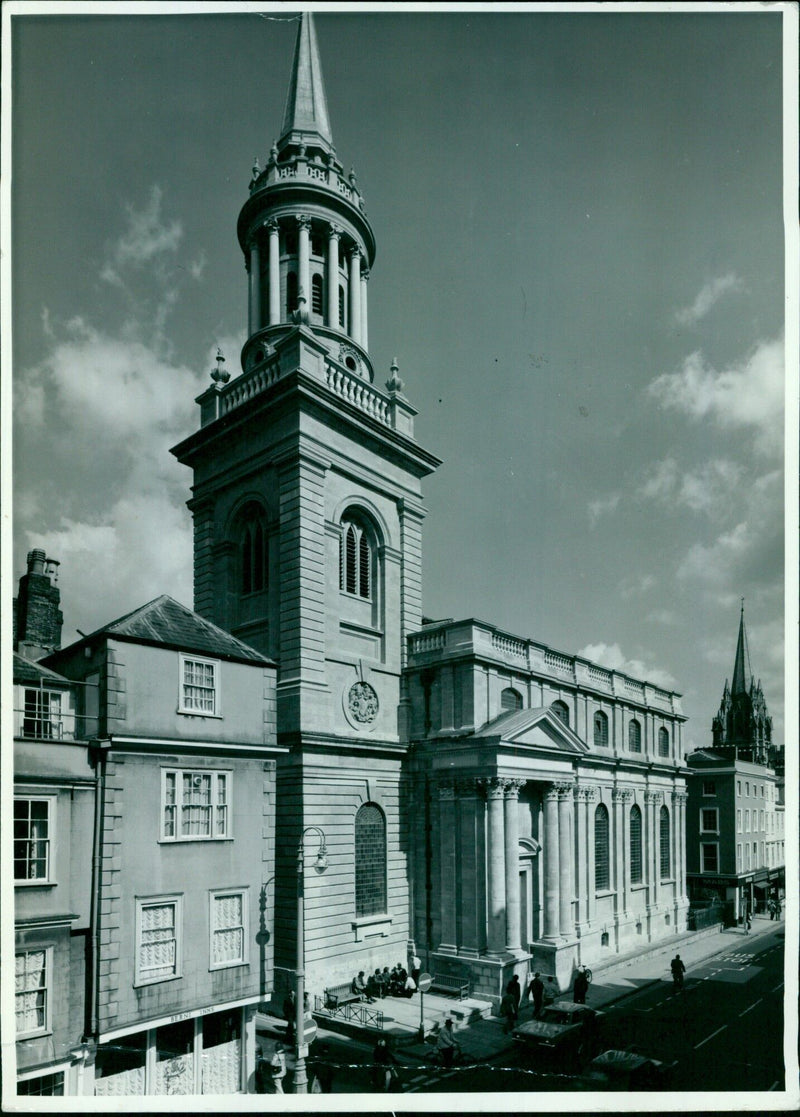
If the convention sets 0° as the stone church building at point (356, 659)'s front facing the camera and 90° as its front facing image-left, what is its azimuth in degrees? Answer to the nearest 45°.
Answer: approximately 315°

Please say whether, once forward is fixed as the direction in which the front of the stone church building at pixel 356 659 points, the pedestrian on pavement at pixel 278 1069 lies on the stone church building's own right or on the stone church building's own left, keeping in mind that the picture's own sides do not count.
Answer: on the stone church building's own right
